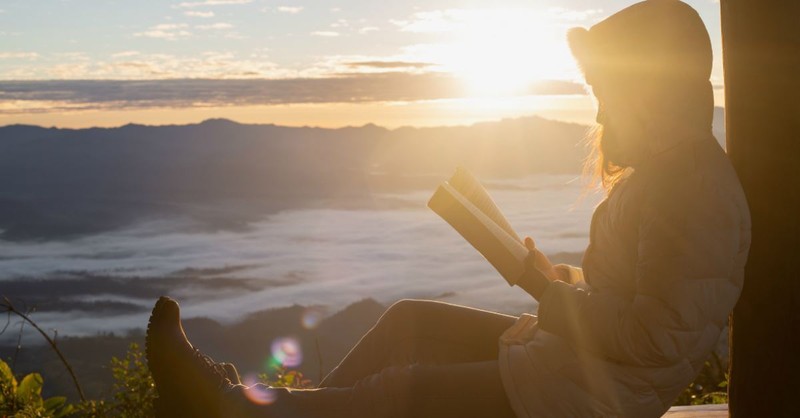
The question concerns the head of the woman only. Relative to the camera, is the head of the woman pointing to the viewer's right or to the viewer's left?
to the viewer's left

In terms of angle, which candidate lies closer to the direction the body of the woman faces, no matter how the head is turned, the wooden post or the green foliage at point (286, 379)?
the green foliage

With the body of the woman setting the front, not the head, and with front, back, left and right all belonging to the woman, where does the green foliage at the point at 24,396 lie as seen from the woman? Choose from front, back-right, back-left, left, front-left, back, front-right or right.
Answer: front-right

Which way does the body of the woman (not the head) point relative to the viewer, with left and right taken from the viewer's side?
facing to the left of the viewer

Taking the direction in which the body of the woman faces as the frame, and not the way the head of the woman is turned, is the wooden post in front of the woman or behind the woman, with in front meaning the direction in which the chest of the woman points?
behind

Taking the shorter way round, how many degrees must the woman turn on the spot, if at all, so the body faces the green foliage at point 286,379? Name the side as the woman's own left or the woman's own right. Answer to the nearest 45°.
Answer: approximately 45° to the woman's own right
